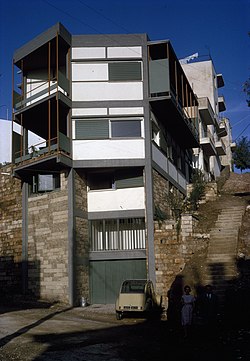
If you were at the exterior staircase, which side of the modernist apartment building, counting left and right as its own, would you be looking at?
left

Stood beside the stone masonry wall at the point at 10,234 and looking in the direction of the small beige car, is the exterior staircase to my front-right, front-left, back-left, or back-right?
front-left

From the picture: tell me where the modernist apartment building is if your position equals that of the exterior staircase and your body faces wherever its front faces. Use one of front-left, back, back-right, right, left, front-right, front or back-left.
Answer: right

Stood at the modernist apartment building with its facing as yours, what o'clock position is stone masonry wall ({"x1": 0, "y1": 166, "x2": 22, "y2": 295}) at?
The stone masonry wall is roughly at 4 o'clock from the modernist apartment building.

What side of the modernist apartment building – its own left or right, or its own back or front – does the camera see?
front

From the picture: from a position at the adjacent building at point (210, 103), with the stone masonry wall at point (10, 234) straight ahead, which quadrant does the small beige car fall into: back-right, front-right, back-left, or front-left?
front-left

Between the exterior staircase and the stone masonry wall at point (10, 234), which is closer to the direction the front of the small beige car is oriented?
the exterior staircase
